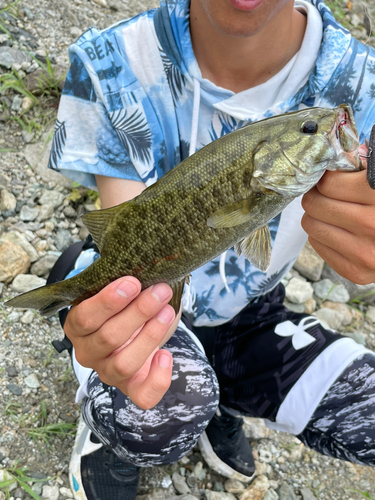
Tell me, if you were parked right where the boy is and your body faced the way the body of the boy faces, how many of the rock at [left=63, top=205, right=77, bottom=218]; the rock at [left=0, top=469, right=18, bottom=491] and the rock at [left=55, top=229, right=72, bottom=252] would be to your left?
0

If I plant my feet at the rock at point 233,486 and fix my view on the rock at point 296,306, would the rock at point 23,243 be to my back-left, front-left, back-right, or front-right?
front-left

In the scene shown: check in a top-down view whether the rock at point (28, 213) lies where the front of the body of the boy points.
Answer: no

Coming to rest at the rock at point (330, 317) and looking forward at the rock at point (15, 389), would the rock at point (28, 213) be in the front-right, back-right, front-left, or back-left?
front-right

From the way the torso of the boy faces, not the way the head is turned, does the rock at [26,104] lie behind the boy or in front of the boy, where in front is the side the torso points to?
behind

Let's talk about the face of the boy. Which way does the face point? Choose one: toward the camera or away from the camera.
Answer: toward the camera

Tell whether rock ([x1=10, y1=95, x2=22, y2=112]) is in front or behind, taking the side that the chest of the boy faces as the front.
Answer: behind

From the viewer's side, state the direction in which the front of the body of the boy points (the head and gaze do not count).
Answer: toward the camera

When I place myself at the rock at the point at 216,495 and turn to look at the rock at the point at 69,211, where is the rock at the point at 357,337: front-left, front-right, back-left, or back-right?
front-right
